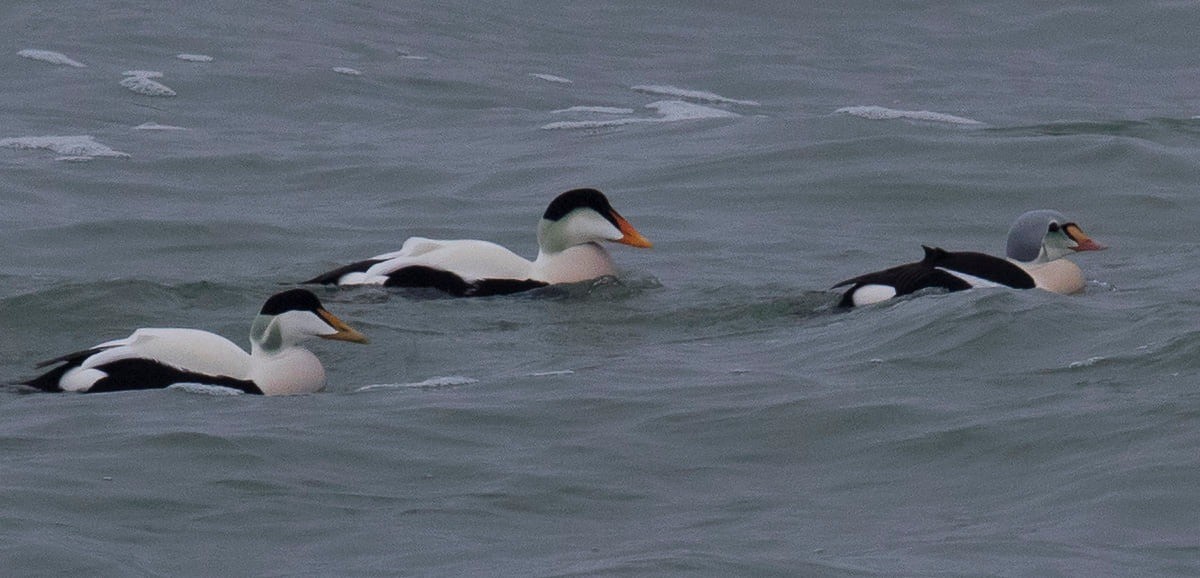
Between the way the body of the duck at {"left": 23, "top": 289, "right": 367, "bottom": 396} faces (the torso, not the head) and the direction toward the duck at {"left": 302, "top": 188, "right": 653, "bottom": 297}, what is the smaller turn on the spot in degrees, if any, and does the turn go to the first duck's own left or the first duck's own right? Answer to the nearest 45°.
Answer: approximately 45° to the first duck's own left

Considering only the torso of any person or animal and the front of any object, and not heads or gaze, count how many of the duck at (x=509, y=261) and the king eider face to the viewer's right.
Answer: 2

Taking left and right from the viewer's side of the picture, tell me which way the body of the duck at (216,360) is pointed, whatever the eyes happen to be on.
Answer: facing to the right of the viewer

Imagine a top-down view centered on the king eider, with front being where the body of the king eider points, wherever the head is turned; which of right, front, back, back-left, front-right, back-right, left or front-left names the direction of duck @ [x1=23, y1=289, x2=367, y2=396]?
back-right

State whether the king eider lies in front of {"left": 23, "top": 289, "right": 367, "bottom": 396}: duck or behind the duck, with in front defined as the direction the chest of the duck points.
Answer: in front

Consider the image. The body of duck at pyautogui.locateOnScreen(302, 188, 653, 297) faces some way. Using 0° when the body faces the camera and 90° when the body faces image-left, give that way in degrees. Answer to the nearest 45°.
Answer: approximately 270°

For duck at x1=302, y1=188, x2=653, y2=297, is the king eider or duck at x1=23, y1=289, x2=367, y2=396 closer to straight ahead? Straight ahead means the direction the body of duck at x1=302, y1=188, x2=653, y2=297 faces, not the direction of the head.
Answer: the king eider

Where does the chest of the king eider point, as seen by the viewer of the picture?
to the viewer's right
